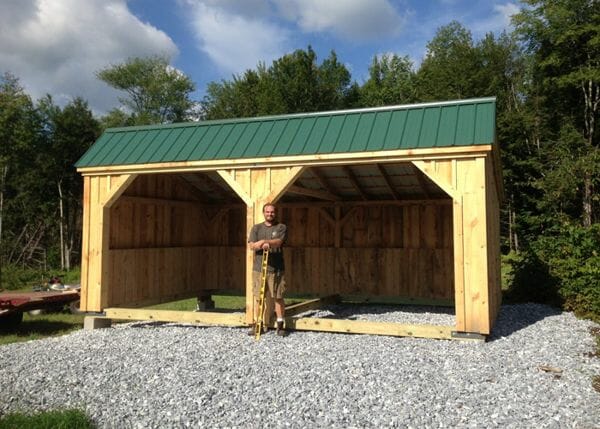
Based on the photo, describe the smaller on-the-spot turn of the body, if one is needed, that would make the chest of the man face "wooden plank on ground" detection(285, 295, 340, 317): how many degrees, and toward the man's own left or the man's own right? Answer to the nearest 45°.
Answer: approximately 180°

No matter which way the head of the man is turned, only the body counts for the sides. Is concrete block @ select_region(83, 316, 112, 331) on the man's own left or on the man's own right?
on the man's own right

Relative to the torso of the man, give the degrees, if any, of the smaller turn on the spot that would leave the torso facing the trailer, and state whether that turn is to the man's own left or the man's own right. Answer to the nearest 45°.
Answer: approximately 135° to the man's own right

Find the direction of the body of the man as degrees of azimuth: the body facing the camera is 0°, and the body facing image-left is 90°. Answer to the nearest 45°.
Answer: approximately 0°
